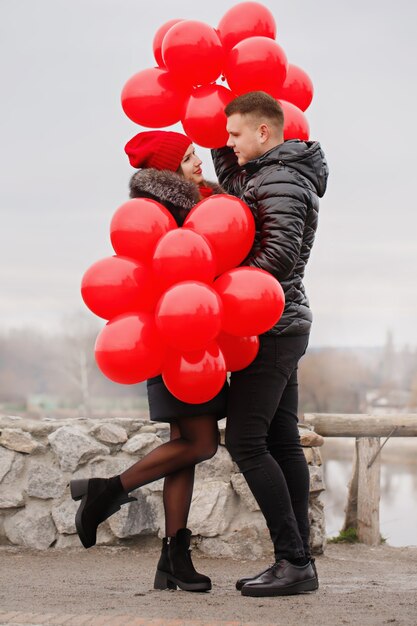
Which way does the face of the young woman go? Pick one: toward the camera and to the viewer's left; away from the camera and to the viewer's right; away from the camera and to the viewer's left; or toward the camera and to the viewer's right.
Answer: toward the camera and to the viewer's right

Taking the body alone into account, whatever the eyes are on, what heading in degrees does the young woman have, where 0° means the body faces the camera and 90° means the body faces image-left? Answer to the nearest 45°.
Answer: approximately 270°

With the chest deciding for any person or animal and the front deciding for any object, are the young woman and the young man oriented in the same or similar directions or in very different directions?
very different directions

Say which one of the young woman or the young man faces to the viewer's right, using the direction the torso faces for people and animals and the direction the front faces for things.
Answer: the young woman

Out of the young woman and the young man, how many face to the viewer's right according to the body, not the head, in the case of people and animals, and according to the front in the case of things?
1

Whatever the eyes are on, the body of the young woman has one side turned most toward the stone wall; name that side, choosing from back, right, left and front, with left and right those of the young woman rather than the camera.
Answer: left

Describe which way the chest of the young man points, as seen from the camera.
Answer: to the viewer's left

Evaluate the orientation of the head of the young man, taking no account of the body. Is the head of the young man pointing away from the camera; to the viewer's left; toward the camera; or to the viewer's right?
to the viewer's left
